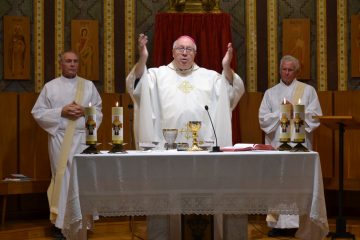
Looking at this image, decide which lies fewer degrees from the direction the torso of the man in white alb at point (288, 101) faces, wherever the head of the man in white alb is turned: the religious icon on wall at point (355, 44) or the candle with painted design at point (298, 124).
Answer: the candle with painted design

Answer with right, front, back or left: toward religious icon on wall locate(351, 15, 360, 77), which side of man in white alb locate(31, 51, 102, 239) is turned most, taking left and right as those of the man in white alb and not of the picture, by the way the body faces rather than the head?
left

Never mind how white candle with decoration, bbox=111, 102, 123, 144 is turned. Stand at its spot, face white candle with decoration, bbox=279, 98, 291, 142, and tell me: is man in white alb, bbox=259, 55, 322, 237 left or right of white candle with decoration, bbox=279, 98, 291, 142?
left

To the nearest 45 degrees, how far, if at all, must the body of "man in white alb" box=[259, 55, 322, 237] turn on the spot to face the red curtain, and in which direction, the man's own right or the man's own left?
approximately 90° to the man's own right

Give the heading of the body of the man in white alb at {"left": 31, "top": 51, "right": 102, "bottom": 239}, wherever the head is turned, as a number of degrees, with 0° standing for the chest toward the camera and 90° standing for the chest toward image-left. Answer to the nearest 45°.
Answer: approximately 0°

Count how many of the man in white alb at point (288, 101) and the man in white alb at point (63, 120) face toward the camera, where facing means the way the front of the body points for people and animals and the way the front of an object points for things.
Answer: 2

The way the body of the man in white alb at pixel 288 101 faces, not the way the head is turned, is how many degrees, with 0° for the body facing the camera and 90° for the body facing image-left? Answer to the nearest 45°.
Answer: approximately 0°

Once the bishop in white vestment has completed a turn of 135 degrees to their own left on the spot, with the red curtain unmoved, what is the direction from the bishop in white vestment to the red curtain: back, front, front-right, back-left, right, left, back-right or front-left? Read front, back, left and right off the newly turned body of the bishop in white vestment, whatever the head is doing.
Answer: front-left
